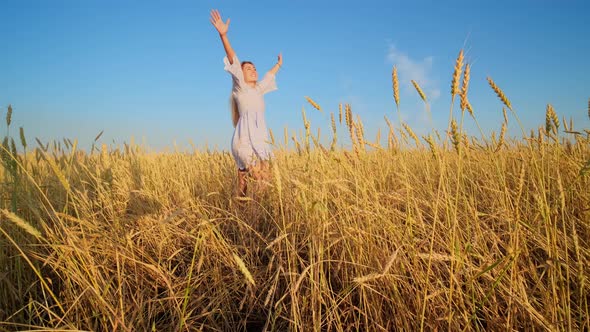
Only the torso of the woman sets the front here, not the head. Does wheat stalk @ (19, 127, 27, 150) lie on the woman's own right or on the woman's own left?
on the woman's own right

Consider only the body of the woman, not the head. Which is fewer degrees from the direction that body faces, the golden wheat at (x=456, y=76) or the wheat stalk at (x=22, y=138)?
the golden wheat

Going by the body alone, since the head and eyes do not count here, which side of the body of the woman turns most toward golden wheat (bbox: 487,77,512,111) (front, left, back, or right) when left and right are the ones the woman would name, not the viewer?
front

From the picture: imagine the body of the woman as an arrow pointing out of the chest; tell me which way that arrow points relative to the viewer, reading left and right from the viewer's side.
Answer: facing the viewer and to the right of the viewer
